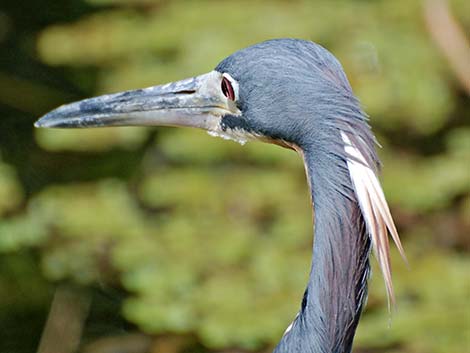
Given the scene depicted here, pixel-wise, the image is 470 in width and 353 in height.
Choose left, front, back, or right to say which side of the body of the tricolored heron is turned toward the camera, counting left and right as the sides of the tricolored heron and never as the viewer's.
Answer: left
